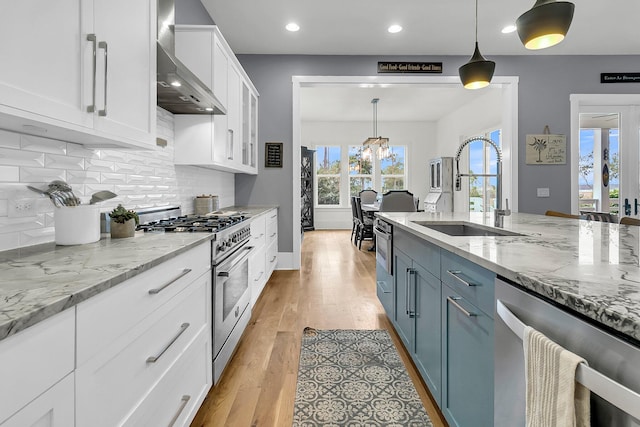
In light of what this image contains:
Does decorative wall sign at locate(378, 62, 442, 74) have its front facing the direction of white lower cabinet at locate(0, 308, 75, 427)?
yes

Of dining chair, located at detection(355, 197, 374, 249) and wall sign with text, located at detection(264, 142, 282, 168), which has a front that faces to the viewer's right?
the dining chair

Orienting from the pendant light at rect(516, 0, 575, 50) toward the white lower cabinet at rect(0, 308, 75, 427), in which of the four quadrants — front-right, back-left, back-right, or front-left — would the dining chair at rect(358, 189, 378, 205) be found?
back-right

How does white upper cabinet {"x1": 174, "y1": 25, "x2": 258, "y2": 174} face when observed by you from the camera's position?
facing to the right of the viewer

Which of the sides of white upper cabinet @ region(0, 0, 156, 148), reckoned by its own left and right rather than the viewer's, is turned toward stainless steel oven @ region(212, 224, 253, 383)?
left

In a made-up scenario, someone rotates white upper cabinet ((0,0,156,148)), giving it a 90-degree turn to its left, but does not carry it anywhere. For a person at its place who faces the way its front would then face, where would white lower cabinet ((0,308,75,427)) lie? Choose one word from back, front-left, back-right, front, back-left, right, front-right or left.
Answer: back-right

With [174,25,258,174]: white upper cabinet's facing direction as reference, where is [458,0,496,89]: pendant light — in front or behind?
in front

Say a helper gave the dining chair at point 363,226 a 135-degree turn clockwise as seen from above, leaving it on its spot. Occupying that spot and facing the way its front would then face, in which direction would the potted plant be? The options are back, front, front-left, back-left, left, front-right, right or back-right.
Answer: front-left

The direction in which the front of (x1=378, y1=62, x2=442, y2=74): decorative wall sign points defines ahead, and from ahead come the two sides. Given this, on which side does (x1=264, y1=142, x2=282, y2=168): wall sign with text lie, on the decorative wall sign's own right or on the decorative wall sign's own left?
on the decorative wall sign's own right

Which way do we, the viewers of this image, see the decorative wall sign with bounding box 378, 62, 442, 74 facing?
facing the viewer

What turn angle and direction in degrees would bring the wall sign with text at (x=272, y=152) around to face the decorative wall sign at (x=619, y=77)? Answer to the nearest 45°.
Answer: approximately 90° to its left

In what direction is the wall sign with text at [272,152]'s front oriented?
toward the camera

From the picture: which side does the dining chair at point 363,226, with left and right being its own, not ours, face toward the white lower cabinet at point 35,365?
right

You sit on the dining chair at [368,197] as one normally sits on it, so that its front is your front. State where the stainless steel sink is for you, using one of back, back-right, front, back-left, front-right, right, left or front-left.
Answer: front

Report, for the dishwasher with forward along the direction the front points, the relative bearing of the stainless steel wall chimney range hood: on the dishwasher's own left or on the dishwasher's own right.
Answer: on the dishwasher's own right
